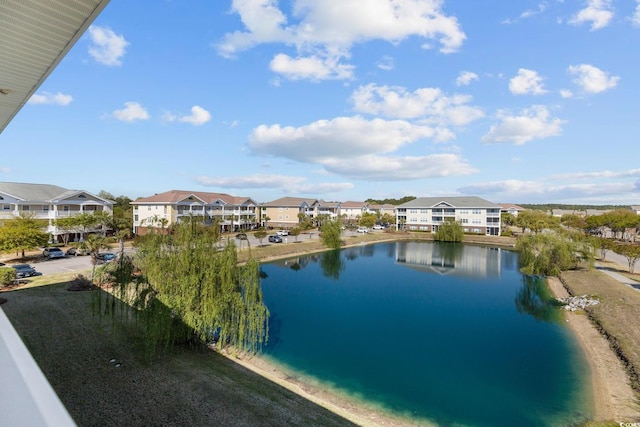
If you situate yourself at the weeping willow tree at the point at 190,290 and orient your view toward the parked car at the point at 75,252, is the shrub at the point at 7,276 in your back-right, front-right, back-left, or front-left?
front-left

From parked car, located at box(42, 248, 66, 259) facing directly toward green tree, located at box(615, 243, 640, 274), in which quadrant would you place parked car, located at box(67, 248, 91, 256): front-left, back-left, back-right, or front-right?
front-left

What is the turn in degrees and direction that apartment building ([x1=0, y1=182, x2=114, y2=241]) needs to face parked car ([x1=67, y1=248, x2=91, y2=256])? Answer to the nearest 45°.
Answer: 0° — it already faces it

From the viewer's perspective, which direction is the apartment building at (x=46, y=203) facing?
toward the camera

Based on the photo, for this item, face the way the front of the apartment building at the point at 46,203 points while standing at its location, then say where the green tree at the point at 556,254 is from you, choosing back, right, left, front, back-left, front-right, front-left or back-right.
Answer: front-left

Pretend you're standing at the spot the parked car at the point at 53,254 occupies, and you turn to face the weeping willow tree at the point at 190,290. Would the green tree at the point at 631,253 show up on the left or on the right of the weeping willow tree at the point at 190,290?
left

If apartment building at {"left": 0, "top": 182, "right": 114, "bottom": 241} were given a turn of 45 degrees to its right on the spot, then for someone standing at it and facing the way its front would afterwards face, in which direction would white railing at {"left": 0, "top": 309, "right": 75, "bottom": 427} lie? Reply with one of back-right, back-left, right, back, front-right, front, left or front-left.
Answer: front-left

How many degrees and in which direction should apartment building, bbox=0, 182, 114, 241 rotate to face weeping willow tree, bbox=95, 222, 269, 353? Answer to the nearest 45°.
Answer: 0° — it already faces it

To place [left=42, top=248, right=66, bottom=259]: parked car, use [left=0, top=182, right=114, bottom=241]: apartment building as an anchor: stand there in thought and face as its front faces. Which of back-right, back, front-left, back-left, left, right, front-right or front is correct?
front

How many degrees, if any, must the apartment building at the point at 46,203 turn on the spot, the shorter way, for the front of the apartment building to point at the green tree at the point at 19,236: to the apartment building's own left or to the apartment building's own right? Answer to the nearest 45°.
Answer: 0° — it already faces it

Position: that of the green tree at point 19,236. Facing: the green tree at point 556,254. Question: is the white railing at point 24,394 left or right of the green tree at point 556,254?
right

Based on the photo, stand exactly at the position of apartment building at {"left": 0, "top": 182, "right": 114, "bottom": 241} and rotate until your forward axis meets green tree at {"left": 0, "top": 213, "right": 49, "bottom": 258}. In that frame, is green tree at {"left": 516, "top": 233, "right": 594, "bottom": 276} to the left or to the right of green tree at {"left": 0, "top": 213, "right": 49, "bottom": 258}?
left

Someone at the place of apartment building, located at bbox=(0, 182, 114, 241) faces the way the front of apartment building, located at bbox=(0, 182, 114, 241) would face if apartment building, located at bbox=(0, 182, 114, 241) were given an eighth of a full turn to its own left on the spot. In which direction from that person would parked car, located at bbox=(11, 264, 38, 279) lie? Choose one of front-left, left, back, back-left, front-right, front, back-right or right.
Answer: front-right

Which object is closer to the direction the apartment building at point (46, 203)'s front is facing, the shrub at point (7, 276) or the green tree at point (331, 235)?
the shrub

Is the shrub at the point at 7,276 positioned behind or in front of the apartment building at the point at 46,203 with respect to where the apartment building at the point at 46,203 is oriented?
in front
